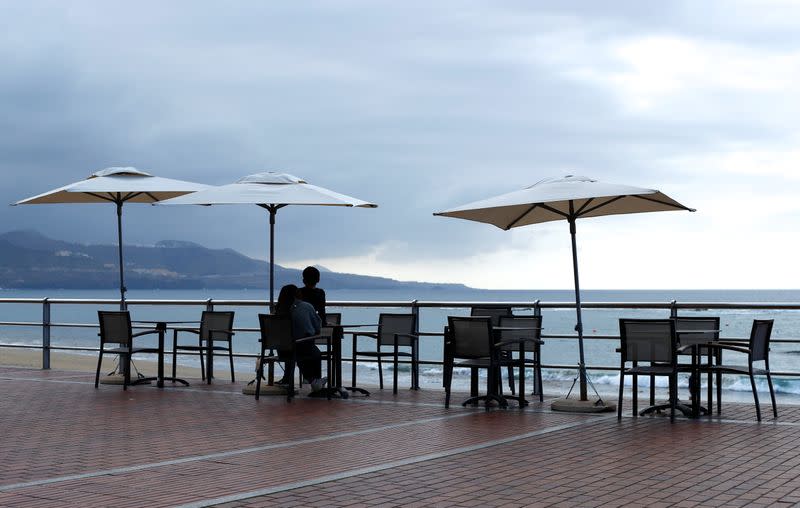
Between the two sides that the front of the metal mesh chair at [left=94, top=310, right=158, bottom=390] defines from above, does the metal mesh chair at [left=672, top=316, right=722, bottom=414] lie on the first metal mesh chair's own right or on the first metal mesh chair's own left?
on the first metal mesh chair's own right

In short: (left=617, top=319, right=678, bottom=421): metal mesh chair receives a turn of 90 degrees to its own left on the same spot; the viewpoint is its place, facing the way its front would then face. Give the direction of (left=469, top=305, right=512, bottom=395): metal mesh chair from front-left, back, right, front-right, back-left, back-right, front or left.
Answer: front-right

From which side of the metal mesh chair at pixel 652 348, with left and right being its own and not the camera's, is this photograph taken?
back

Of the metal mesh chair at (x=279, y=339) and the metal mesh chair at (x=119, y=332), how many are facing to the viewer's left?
0

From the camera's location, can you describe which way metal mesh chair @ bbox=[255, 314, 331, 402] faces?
facing away from the viewer and to the right of the viewer

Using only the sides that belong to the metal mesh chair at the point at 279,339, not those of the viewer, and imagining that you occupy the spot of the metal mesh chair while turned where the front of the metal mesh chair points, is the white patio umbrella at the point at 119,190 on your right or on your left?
on your left

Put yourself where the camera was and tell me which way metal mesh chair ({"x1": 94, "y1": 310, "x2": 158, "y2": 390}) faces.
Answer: facing away from the viewer and to the right of the viewer
